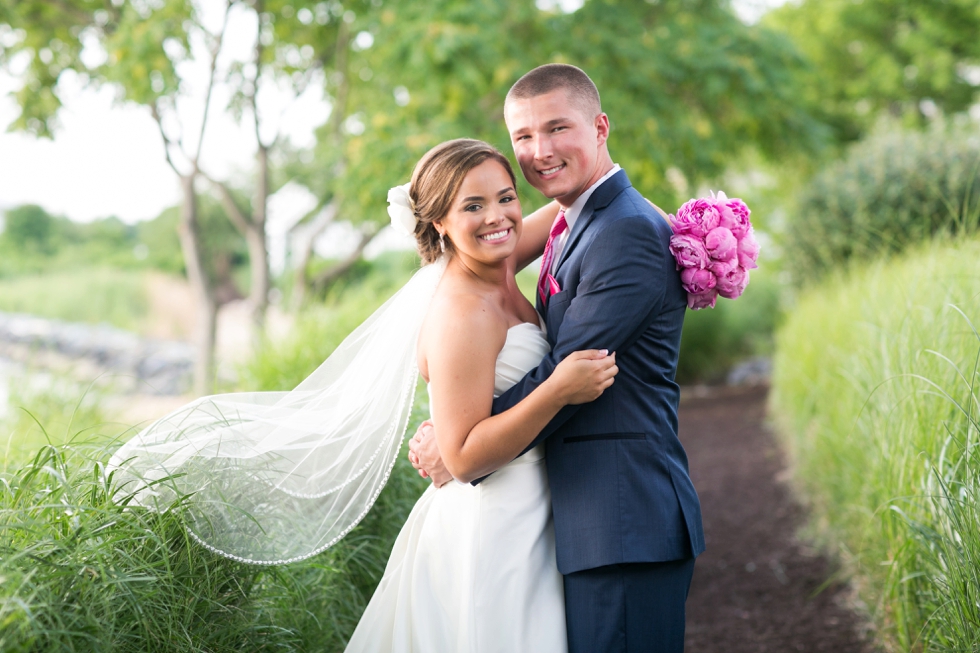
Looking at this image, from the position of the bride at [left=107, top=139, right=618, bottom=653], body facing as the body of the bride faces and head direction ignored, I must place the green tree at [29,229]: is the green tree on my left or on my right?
on my left

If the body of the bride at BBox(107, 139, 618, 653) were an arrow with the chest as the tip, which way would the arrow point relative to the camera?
to the viewer's right

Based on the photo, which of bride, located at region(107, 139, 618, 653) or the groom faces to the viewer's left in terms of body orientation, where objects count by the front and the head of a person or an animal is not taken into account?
the groom

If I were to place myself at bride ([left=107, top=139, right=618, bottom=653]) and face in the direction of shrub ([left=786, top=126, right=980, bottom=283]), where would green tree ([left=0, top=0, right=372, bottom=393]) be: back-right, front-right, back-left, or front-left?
front-left

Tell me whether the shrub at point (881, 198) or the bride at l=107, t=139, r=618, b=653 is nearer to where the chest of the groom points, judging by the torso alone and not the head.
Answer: the bride

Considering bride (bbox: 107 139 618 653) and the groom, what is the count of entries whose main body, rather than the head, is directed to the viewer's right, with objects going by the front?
1

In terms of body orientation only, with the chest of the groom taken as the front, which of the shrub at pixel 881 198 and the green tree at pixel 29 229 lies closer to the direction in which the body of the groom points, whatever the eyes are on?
the green tree

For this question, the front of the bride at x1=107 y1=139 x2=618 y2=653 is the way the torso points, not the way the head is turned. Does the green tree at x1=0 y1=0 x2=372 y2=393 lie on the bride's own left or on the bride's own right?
on the bride's own left

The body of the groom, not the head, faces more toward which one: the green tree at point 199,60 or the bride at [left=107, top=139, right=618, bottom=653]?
the bride

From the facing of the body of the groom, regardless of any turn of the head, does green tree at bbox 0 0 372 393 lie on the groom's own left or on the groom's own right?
on the groom's own right
